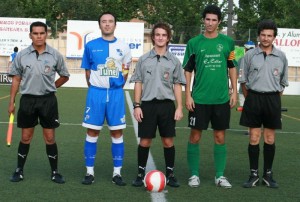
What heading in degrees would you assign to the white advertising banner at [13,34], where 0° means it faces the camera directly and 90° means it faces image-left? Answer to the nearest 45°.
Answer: approximately 0°

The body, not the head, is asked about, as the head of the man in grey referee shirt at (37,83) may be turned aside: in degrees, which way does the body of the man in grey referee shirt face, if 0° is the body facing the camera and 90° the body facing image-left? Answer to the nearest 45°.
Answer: approximately 0°

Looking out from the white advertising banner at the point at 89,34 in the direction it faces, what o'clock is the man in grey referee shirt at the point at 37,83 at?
The man in grey referee shirt is roughly at 12 o'clock from the white advertising banner.

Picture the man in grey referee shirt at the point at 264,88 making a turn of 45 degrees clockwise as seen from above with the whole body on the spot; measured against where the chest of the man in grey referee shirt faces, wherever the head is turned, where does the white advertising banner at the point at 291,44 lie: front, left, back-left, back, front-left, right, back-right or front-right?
back-right

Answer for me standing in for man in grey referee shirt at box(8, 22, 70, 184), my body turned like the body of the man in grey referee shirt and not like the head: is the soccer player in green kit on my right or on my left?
on my left
